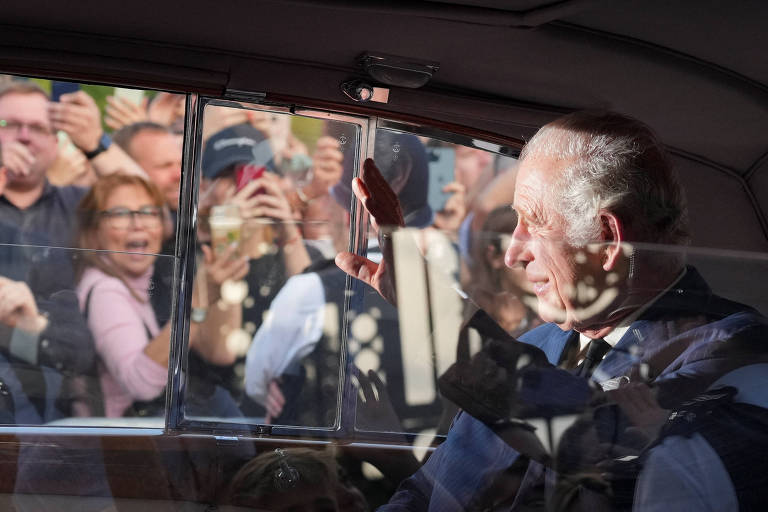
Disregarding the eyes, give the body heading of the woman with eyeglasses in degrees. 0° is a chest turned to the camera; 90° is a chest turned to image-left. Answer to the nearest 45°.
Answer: approximately 315°

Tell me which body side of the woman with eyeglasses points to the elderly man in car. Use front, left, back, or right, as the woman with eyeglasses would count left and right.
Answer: front

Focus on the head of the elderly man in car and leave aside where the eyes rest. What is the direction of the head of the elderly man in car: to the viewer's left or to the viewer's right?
to the viewer's left

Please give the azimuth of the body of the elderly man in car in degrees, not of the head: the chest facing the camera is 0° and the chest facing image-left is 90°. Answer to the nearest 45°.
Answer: approximately 45°

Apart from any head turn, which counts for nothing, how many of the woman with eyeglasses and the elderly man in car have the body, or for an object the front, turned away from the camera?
0

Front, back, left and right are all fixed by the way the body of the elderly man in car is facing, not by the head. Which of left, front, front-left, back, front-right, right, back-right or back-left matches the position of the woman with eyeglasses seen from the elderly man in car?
front-right
